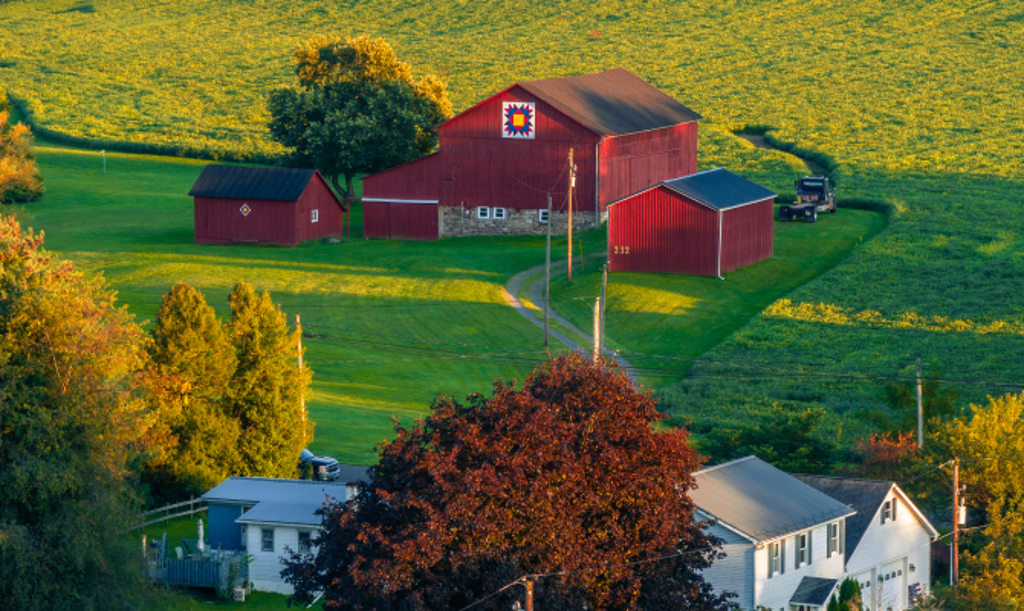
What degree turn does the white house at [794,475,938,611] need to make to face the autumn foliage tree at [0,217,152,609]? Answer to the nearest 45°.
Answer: approximately 90° to its right

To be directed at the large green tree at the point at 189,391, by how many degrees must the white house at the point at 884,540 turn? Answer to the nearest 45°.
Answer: approximately 135° to its right

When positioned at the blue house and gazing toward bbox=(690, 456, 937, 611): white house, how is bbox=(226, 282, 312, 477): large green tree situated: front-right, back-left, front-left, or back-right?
back-left

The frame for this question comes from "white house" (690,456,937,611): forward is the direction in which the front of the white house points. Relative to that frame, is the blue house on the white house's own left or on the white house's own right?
on the white house's own right

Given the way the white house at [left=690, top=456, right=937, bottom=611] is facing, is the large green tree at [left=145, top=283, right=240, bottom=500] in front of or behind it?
behind

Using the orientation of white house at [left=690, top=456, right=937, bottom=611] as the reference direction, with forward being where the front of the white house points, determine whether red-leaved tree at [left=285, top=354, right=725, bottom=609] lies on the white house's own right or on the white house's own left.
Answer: on the white house's own right

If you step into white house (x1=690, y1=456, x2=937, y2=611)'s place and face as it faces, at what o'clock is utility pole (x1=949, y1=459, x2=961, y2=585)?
The utility pole is roughly at 10 o'clock from the white house.

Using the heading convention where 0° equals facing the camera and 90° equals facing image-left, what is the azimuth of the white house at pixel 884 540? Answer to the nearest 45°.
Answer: approximately 315°

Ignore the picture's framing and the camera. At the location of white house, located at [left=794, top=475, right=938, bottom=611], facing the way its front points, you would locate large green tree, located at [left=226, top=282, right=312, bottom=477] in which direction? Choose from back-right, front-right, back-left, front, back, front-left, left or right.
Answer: back-right

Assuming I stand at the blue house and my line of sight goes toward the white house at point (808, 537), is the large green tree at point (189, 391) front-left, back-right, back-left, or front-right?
back-left

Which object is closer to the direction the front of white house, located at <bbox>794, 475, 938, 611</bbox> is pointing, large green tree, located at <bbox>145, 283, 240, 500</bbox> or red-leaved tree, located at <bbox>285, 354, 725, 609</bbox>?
the red-leaved tree
